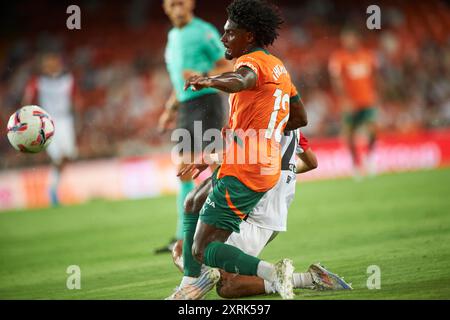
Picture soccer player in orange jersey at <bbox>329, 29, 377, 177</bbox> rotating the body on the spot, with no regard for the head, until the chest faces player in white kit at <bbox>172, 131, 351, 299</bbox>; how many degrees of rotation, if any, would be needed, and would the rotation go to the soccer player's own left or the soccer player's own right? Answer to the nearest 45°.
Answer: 0° — they already face them

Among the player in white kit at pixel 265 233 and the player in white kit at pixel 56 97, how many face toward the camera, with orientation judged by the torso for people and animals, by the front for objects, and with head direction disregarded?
1

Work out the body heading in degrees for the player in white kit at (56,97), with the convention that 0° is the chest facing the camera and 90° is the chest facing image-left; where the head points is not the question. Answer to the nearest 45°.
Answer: approximately 0°

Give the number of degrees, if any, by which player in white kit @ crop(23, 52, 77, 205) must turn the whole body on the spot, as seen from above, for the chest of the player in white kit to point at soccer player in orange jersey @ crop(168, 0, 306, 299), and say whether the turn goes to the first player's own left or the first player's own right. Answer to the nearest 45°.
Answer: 0° — they already face them

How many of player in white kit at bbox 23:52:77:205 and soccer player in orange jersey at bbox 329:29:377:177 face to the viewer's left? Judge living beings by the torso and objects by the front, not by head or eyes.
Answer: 0

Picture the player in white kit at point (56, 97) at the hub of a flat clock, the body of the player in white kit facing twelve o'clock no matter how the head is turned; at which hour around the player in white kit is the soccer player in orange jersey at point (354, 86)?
The soccer player in orange jersey is roughly at 9 o'clock from the player in white kit.

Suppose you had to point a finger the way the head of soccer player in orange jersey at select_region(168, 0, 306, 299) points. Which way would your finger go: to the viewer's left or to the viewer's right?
to the viewer's left

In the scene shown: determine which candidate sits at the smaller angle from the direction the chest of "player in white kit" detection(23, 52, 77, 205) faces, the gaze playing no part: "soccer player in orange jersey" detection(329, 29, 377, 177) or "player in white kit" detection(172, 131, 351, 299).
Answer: the player in white kit

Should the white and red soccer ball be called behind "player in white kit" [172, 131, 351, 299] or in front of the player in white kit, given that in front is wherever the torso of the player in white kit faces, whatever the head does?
in front
